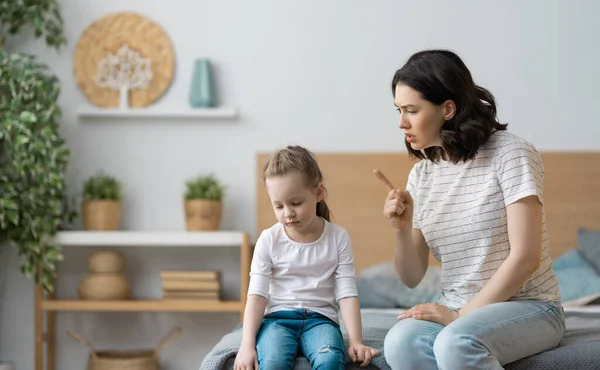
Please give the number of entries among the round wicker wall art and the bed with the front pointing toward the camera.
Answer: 2

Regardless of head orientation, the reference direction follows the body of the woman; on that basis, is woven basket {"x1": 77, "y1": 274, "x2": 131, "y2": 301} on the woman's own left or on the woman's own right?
on the woman's own right

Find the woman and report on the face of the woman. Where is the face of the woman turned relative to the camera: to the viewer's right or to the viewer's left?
to the viewer's left

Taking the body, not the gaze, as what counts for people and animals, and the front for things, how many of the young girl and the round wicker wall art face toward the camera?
2

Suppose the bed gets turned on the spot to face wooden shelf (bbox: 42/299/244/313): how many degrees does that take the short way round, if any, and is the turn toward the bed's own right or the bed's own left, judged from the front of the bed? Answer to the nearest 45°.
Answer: approximately 90° to the bed's own right

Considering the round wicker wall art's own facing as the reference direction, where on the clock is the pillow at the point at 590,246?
The pillow is roughly at 10 o'clock from the round wicker wall art.

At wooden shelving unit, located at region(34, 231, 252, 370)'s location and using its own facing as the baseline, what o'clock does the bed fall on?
The bed is roughly at 9 o'clock from the wooden shelving unit.

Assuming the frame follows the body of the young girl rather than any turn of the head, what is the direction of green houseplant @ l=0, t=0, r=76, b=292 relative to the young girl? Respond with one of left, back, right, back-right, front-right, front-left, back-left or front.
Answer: back-right

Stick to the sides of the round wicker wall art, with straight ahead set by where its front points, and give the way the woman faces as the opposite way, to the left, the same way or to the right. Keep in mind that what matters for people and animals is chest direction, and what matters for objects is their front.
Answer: to the right
